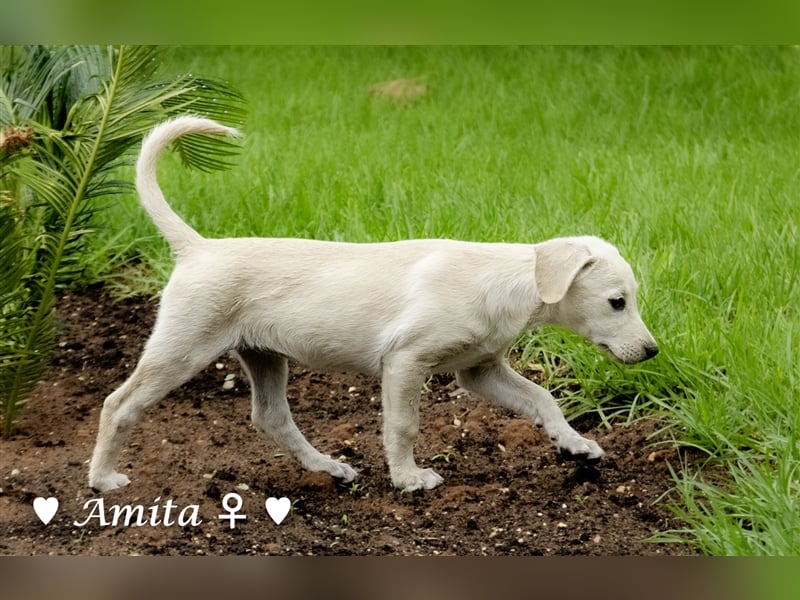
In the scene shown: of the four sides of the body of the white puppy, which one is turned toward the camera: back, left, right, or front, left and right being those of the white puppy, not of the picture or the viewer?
right

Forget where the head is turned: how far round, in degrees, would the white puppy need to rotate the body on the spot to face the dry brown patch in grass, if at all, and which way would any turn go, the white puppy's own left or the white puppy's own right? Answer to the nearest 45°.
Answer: approximately 90° to the white puppy's own left

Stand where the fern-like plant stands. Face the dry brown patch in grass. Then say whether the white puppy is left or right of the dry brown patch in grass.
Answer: right

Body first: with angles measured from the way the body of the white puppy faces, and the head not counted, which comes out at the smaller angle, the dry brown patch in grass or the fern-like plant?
the dry brown patch in grass

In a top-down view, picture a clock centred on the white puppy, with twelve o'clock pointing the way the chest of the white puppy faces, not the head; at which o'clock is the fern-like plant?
The fern-like plant is roughly at 7 o'clock from the white puppy.
